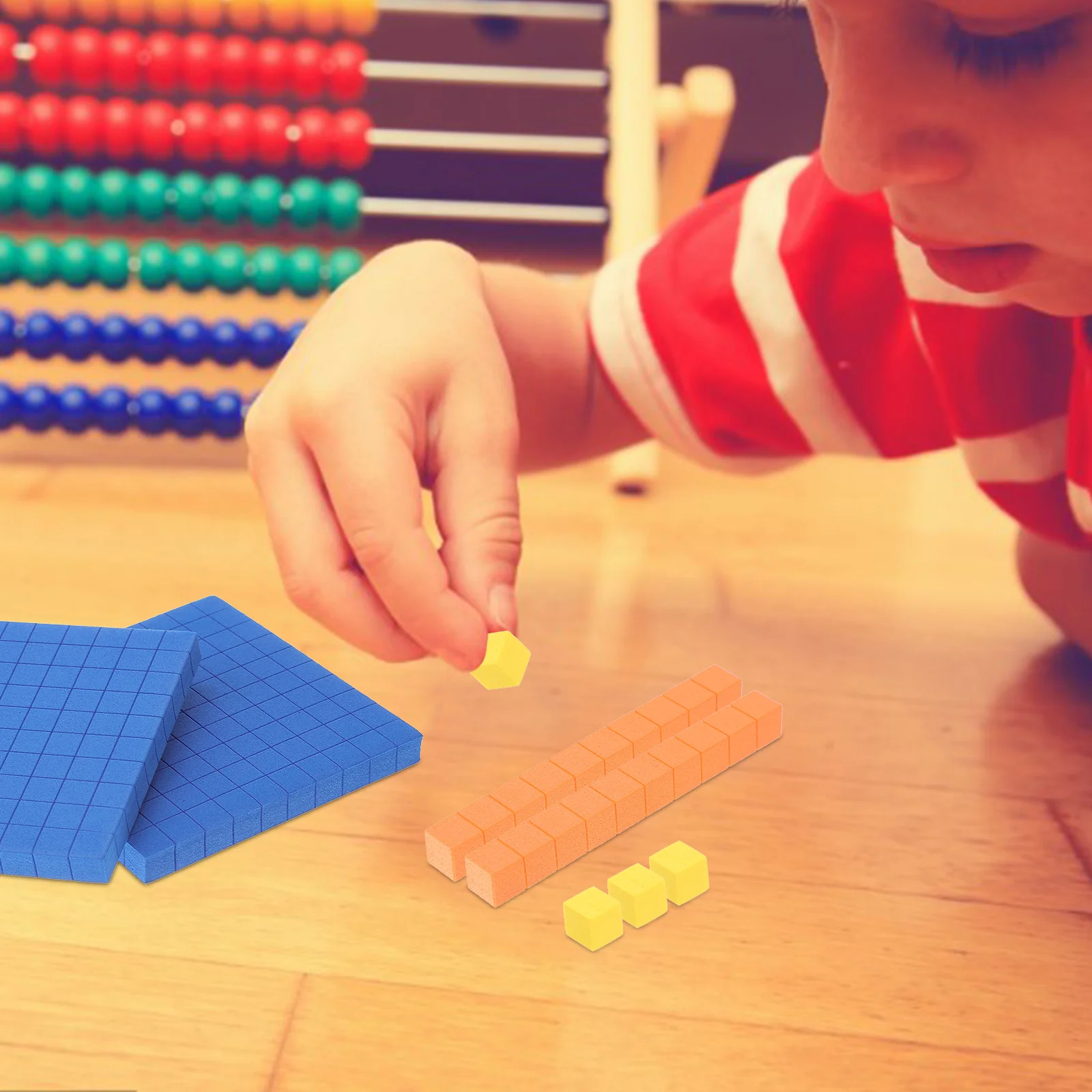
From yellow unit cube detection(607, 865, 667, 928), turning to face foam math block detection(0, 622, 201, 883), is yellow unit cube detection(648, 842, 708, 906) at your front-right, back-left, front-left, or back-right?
back-right

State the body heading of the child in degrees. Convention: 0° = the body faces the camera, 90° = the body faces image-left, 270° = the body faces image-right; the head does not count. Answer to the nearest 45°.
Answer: approximately 45°

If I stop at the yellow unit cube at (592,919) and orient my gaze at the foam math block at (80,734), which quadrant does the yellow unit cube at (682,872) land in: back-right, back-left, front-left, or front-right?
back-right
